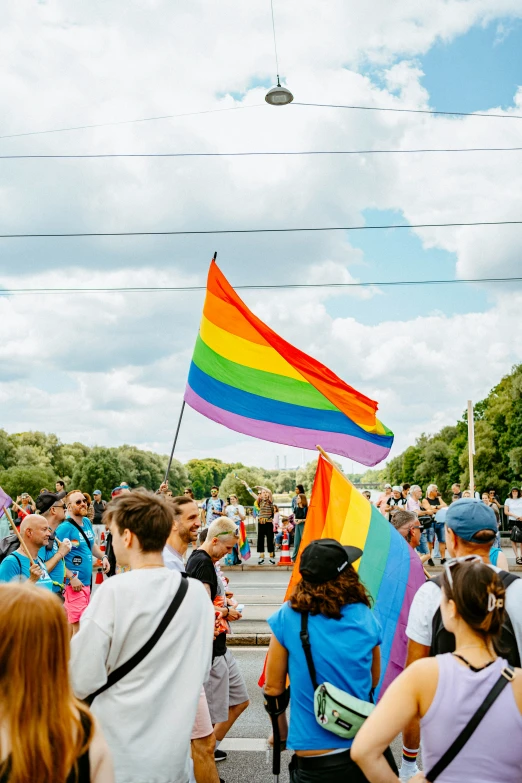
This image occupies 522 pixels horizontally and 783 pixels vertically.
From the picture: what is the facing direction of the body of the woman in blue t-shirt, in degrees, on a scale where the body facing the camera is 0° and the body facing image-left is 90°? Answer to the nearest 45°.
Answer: approximately 180°

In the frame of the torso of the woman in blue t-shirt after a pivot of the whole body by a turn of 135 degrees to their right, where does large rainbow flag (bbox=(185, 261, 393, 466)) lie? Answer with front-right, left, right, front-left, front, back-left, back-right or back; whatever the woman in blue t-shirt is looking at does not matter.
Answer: back-left

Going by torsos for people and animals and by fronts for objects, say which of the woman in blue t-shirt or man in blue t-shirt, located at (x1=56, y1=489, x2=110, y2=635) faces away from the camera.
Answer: the woman in blue t-shirt

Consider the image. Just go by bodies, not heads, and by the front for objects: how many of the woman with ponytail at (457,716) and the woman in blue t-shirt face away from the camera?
2

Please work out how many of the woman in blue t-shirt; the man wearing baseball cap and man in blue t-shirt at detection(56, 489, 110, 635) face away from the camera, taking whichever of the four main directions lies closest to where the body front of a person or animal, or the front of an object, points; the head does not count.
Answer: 2

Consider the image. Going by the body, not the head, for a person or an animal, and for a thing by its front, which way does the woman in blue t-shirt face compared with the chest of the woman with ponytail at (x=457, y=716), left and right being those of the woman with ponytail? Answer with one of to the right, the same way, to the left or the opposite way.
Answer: the same way

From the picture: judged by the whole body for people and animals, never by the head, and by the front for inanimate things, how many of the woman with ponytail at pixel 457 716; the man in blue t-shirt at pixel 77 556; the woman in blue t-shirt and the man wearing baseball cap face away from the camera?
3

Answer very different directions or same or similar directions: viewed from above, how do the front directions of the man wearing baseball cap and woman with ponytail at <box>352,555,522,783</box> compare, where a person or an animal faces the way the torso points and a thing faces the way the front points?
same or similar directions

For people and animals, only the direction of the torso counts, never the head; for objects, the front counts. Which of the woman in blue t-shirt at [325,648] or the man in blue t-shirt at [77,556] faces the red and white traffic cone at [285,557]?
the woman in blue t-shirt

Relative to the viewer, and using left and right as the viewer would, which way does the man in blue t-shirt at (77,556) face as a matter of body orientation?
facing the viewer and to the right of the viewer

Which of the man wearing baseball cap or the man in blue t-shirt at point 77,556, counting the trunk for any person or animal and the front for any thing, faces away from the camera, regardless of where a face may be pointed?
the man wearing baseball cap

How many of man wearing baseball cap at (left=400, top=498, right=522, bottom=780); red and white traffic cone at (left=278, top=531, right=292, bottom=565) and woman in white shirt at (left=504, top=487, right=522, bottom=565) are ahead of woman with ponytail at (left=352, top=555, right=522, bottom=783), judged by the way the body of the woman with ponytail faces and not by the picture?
3

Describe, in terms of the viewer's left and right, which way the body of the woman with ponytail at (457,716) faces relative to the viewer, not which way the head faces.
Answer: facing away from the viewer

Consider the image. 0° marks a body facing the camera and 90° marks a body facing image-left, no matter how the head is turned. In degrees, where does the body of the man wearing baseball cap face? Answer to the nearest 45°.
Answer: approximately 180°

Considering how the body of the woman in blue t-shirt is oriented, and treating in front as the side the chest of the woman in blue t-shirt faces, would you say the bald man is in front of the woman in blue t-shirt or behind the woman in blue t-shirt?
in front

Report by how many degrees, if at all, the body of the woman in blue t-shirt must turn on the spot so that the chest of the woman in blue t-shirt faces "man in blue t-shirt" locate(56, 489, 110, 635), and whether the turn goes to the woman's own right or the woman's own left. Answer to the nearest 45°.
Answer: approximately 45° to the woman's own left
